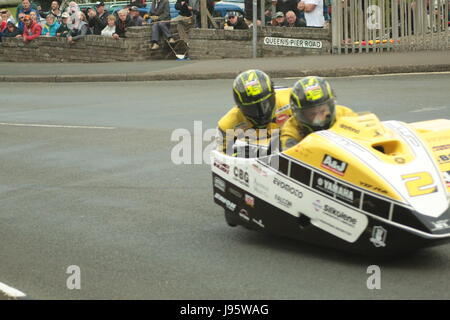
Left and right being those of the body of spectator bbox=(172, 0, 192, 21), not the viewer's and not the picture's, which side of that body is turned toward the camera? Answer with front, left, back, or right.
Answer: front

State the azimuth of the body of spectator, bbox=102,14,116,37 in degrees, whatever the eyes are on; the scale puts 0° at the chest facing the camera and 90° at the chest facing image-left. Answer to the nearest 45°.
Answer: approximately 0°

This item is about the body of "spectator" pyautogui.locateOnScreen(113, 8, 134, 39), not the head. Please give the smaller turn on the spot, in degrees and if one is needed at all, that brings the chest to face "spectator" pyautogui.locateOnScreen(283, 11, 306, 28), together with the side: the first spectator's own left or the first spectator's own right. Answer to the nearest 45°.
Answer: approximately 90° to the first spectator's own left

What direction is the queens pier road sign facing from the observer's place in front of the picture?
facing the viewer

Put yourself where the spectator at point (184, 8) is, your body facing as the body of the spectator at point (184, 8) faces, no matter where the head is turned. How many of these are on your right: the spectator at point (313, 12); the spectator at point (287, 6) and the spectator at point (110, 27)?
1

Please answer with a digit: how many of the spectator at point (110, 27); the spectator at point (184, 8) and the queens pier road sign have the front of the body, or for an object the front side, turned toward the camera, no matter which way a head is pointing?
3

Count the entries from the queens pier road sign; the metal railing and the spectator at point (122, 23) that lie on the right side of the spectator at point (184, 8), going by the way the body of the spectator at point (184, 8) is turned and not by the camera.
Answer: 1

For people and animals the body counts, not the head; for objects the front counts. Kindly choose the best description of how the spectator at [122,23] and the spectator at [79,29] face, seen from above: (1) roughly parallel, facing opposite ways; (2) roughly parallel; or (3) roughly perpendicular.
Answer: roughly parallel

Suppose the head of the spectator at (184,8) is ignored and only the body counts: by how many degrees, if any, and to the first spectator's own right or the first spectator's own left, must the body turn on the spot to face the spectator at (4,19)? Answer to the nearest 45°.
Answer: approximately 135° to the first spectator's own right

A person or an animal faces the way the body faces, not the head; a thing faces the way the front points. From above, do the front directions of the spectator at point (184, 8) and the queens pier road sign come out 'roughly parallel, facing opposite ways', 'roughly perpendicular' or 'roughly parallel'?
roughly parallel

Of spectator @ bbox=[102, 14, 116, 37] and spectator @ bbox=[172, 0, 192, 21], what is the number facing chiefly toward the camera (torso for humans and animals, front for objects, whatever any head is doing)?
2

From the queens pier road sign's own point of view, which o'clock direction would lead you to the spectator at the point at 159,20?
The spectator is roughly at 4 o'clock from the queens pier road sign.
